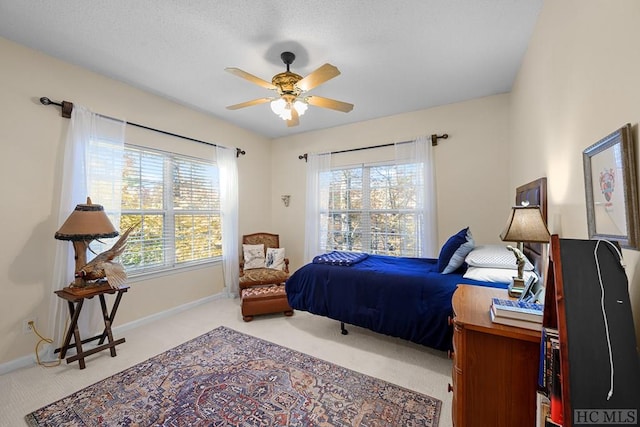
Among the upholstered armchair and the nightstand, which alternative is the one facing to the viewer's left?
the nightstand

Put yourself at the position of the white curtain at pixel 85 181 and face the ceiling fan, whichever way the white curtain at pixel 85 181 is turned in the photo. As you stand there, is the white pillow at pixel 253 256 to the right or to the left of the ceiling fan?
left

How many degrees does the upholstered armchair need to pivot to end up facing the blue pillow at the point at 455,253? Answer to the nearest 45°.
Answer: approximately 45° to its left

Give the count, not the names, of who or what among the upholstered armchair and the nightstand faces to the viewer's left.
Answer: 1

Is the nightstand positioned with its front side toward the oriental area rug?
yes

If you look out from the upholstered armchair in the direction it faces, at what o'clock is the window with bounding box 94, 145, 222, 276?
The window is roughly at 3 o'clock from the upholstered armchair.

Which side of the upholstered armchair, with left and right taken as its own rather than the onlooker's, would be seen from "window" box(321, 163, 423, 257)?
left

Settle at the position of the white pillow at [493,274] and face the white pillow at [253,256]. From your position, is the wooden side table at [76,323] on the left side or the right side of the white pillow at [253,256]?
left

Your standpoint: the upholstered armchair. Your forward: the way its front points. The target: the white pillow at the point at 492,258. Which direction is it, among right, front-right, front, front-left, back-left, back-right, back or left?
front-left

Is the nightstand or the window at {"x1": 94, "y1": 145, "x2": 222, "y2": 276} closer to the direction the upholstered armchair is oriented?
the nightstand

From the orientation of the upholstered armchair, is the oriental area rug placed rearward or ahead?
ahead

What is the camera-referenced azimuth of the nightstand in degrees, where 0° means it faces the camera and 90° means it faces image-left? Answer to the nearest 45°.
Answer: approximately 90°

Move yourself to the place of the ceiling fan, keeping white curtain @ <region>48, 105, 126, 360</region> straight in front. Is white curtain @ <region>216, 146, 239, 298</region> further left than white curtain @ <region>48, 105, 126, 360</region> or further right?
right
